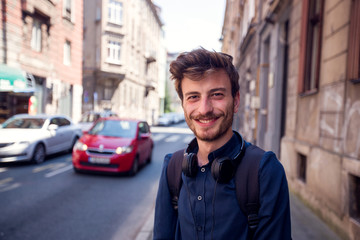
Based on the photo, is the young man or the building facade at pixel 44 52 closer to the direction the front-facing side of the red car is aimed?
the young man

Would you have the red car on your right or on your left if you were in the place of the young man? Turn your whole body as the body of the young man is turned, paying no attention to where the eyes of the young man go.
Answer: on your right

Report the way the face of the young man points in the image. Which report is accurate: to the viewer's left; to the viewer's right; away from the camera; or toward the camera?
toward the camera

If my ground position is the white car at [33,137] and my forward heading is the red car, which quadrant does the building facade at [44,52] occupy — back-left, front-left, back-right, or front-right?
back-left

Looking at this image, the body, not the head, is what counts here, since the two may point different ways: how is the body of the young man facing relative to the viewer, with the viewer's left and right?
facing the viewer and to the left of the viewer

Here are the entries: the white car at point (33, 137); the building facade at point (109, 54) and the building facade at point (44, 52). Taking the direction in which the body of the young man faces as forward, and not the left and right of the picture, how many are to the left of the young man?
0

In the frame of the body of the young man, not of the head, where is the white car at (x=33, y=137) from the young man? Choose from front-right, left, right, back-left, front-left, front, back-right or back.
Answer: right

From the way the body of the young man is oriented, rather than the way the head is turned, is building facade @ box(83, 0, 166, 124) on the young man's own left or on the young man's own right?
on the young man's own right

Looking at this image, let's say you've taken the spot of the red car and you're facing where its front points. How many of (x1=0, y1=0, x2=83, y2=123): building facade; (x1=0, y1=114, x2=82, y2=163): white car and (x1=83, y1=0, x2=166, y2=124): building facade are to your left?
0

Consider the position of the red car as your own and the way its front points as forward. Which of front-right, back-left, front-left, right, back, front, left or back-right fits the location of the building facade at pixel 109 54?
back-right

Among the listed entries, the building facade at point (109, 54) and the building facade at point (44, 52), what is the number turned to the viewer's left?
0

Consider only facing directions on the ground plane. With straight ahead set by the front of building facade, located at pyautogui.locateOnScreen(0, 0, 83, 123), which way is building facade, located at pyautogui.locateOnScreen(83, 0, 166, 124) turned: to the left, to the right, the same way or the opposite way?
the same way

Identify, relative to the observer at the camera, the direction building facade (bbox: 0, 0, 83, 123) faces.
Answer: facing the viewer and to the right of the viewer

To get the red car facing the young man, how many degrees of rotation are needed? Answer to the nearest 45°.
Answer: approximately 45° to its left

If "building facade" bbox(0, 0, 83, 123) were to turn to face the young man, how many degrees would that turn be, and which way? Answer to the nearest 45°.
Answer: approximately 45° to its right
